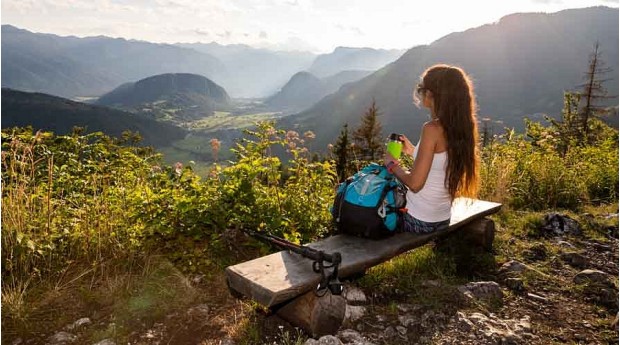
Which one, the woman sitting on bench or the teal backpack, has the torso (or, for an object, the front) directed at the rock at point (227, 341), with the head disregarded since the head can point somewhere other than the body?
the teal backpack

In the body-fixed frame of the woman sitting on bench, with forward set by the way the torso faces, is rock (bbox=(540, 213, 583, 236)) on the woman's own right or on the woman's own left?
on the woman's own right

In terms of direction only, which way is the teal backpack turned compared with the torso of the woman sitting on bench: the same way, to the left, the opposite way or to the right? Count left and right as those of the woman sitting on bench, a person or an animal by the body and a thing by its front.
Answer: to the left

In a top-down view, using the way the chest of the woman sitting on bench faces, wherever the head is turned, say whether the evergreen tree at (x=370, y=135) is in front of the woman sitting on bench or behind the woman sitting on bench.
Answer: in front

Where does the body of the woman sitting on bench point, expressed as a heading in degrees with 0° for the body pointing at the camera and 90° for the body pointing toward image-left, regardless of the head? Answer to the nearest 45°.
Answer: approximately 135°

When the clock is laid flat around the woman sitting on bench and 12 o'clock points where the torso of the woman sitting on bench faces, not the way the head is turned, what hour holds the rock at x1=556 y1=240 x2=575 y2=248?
The rock is roughly at 3 o'clock from the woman sitting on bench.

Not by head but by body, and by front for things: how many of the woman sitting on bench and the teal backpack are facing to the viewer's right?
0

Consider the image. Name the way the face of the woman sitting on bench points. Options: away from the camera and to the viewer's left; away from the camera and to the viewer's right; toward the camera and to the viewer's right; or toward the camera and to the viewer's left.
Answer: away from the camera and to the viewer's left

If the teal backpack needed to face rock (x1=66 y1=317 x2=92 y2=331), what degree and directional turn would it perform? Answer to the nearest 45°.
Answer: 0° — it already faces it
